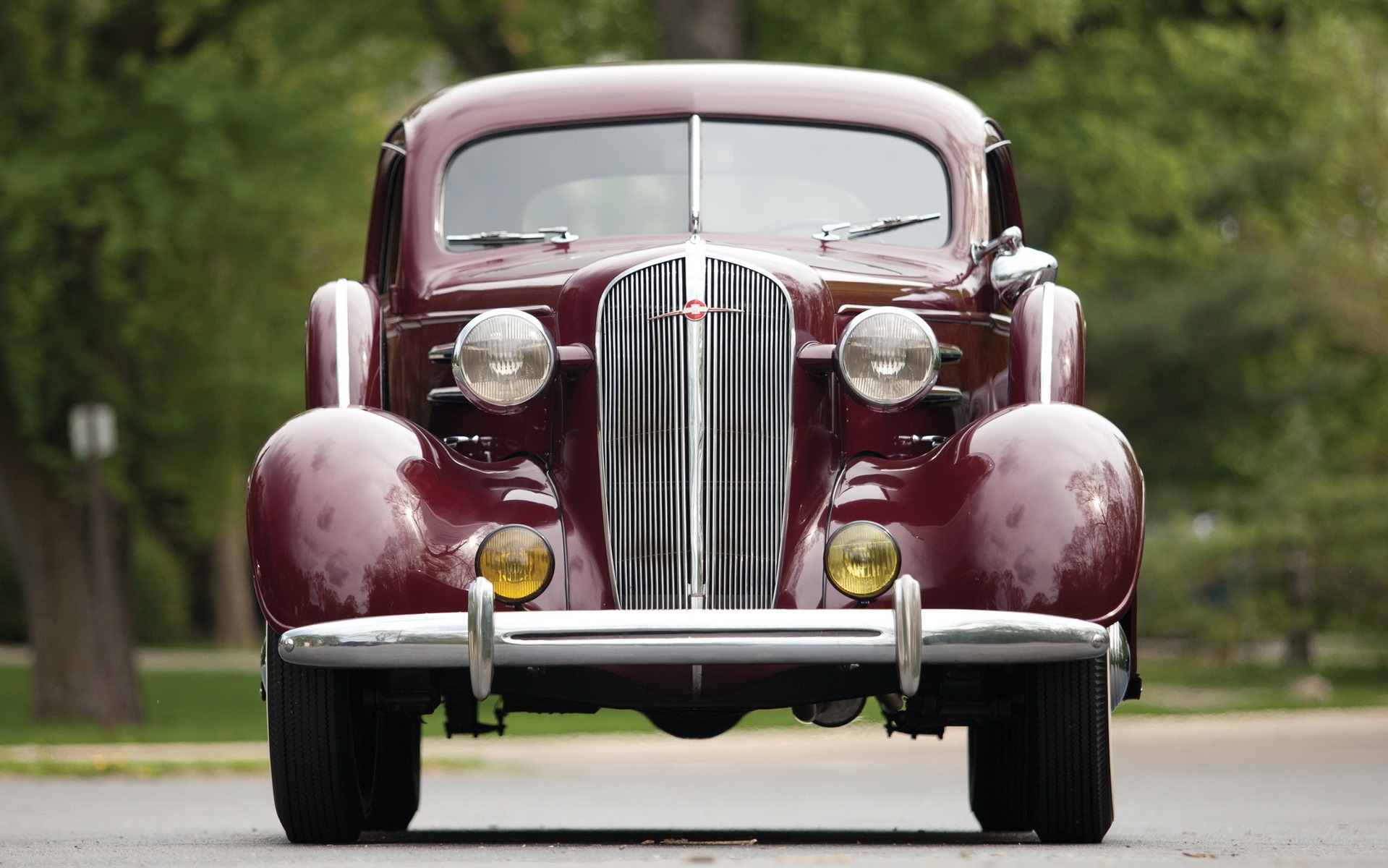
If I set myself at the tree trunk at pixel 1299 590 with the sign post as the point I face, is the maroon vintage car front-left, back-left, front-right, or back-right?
front-left

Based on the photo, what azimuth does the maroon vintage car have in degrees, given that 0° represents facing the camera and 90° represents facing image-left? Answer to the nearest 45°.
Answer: approximately 0°

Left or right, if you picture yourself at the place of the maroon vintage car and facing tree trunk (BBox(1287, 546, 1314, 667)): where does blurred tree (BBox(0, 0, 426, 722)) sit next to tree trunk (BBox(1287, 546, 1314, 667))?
left

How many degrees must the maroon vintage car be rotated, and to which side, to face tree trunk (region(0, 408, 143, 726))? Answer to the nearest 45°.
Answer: approximately 135° to its right

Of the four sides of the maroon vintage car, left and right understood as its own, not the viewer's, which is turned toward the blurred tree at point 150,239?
back

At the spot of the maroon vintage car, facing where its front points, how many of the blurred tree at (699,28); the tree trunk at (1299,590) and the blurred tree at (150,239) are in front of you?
0

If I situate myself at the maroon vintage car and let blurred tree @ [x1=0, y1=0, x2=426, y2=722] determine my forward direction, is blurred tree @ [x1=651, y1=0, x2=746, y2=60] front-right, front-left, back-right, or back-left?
front-right

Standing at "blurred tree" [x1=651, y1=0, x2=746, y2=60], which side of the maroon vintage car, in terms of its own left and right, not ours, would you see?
back

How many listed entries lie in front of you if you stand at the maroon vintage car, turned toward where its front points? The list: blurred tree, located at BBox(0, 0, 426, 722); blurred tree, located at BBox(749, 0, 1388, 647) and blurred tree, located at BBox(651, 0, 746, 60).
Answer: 0

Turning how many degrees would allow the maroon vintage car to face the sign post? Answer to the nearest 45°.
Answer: approximately 135° to its right

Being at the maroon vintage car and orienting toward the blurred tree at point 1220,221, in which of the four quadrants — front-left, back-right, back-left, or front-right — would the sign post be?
front-left

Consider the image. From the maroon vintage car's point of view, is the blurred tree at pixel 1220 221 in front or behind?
behind

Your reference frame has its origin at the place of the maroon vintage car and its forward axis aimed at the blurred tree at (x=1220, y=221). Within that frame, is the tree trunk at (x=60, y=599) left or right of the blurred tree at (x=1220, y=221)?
left

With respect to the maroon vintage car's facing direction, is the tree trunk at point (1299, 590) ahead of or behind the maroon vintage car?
behind
